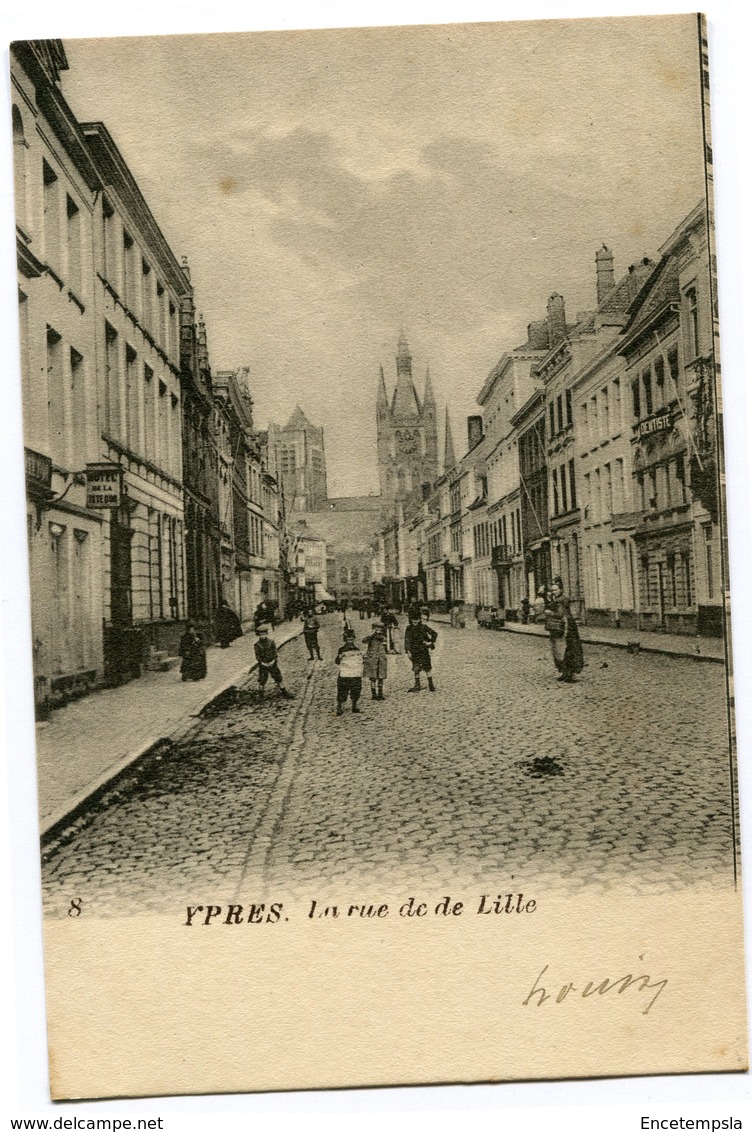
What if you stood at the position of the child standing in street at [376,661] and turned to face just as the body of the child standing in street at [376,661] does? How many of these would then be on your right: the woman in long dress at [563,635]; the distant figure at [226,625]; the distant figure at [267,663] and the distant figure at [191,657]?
3

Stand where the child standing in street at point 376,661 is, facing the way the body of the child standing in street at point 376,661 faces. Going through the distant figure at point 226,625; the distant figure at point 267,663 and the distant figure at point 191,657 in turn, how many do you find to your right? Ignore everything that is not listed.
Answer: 3

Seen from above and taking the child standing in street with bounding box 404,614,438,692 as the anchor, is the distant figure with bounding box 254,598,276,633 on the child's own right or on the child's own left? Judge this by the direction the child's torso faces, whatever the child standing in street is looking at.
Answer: on the child's own right

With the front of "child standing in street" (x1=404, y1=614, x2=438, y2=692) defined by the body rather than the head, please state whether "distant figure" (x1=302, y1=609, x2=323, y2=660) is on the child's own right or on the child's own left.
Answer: on the child's own right

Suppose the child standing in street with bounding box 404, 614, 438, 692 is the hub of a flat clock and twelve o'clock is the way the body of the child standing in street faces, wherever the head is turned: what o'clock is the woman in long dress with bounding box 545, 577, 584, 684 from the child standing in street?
The woman in long dress is roughly at 9 o'clock from the child standing in street.

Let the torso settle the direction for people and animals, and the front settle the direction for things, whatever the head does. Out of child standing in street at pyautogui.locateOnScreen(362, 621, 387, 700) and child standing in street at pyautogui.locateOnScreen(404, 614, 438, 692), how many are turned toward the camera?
2
